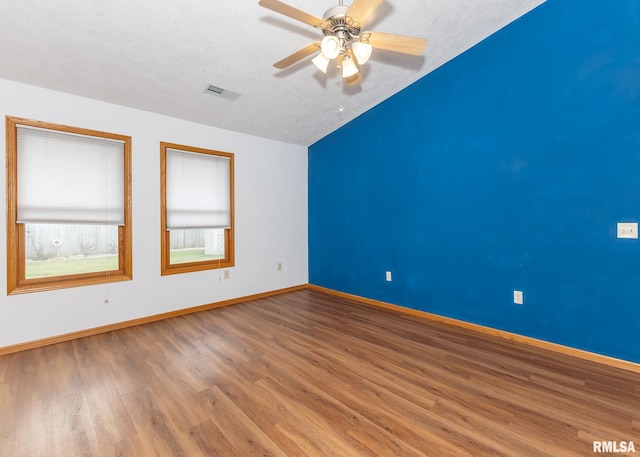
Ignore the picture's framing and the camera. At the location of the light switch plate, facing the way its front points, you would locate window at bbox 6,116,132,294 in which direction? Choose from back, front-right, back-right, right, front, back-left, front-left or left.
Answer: front-right

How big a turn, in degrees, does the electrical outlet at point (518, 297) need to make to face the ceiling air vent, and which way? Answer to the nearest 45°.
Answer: approximately 45° to its right

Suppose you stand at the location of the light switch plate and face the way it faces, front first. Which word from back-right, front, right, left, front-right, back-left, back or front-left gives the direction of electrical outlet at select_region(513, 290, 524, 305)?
right

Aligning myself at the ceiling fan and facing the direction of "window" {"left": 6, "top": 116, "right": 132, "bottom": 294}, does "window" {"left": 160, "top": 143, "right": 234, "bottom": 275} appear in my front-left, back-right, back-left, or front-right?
front-right

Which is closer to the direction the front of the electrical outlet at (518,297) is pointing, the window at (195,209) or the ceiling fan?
the ceiling fan

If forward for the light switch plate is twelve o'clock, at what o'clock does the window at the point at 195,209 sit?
The window is roughly at 2 o'clock from the light switch plate.

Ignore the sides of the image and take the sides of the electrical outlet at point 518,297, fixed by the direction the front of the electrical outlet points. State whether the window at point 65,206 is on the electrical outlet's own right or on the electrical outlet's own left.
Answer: on the electrical outlet's own right

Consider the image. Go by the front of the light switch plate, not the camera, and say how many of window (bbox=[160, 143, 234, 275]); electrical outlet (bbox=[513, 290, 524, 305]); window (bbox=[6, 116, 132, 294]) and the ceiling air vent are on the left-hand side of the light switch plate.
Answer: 0

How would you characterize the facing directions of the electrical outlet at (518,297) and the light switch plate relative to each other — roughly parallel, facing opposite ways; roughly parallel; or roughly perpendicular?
roughly parallel

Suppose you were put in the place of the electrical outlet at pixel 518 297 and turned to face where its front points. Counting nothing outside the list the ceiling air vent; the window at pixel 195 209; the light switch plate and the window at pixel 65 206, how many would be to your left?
1

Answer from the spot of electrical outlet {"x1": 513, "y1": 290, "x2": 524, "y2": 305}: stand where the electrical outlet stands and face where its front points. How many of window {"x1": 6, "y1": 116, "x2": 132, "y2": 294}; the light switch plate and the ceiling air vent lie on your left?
1
